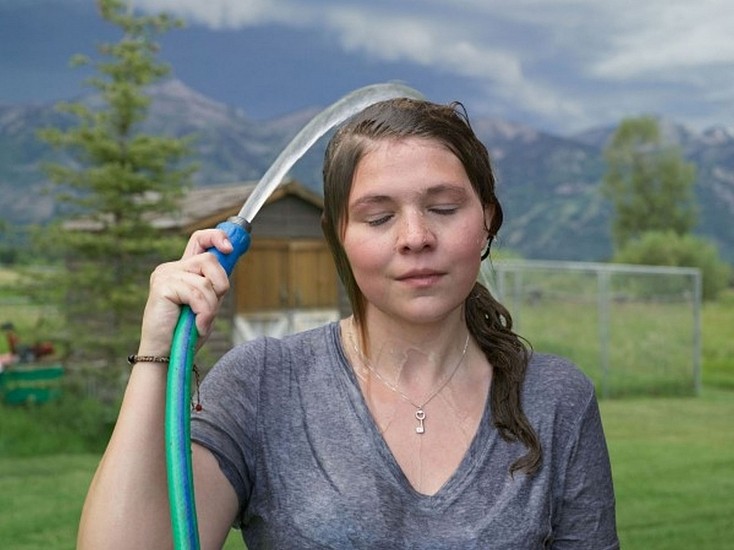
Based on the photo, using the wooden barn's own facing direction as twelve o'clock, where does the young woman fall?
The young woman is roughly at 12 o'clock from the wooden barn.

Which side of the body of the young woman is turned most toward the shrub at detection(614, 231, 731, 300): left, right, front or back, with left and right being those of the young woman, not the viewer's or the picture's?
back

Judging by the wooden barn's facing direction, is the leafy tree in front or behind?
behind

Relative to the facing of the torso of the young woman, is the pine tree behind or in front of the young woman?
behind

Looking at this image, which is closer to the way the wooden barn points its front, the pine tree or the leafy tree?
the pine tree

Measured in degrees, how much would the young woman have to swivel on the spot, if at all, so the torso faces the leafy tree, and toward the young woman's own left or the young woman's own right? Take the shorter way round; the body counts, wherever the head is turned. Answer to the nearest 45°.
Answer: approximately 180°

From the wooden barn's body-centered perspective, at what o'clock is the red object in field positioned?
The red object in field is roughly at 2 o'clock from the wooden barn.

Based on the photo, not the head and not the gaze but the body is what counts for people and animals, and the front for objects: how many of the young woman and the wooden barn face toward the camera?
2

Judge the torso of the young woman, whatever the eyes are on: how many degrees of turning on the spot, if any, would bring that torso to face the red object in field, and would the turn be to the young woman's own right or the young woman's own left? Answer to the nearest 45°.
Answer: approximately 180°
